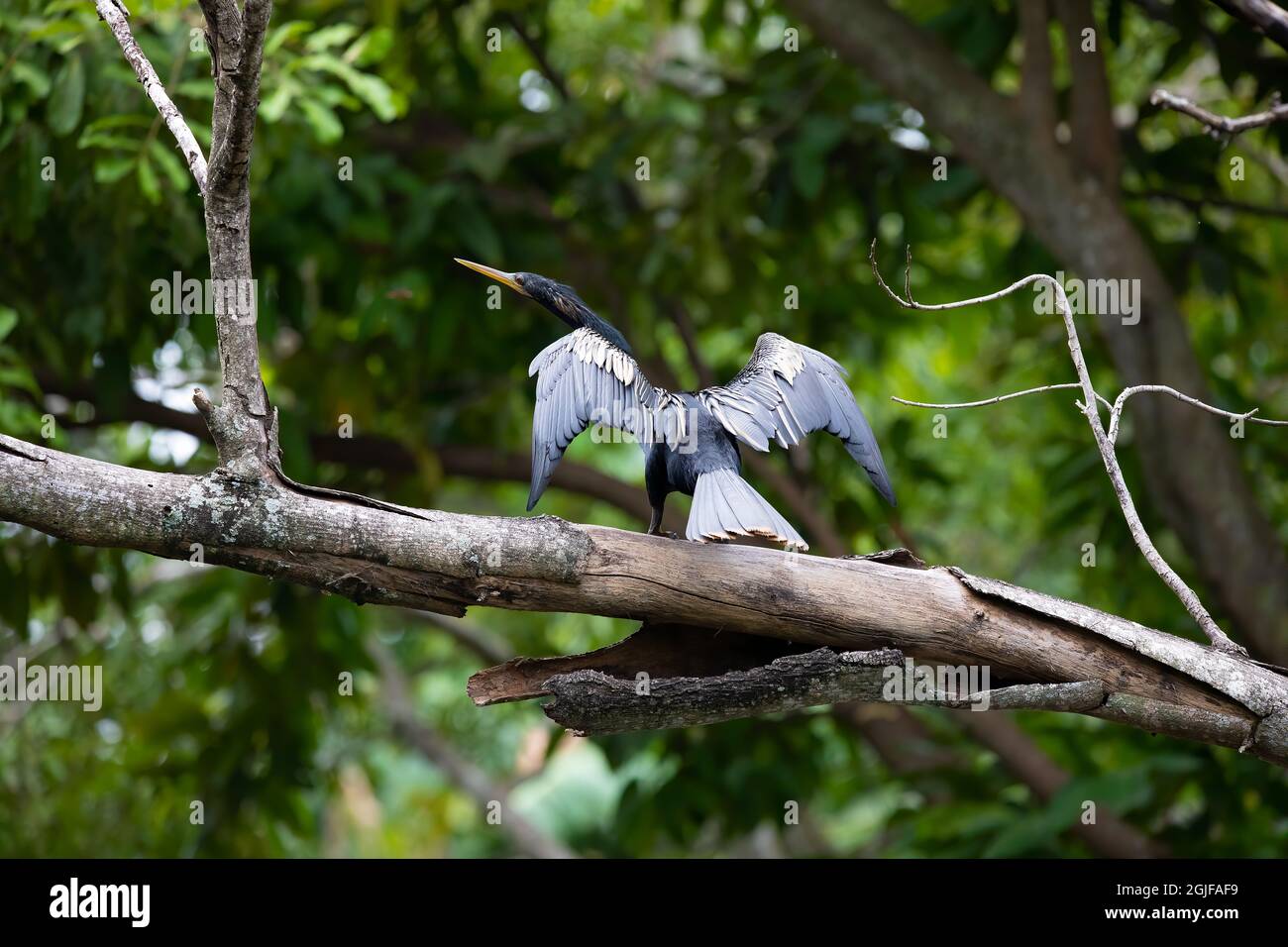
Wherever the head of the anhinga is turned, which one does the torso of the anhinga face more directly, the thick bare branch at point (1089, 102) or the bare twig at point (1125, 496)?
the thick bare branch

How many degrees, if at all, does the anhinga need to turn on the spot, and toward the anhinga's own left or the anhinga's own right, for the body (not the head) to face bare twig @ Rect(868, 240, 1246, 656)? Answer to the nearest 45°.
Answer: approximately 135° to the anhinga's own right

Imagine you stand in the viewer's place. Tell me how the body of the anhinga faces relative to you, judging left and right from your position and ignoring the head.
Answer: facing away from the viewer and to the left of the viewer

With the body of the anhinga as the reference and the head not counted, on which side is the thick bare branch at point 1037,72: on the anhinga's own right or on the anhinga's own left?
on the anhinga's own right
